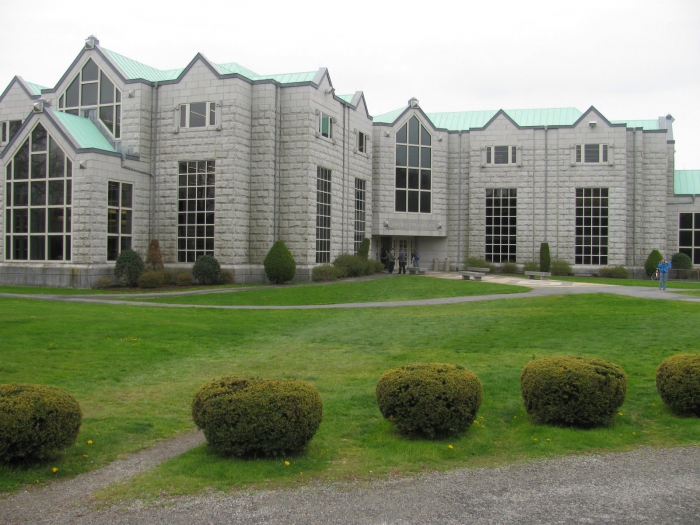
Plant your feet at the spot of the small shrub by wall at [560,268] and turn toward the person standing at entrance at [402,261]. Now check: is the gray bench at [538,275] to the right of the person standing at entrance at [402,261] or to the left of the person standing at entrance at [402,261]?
left

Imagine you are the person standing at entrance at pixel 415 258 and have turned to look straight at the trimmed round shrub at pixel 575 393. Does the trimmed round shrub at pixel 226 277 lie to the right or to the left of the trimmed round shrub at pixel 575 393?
right

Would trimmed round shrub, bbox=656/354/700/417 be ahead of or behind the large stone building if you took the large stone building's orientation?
ahead

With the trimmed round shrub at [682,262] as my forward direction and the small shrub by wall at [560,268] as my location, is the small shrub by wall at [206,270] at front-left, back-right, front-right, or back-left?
back-right

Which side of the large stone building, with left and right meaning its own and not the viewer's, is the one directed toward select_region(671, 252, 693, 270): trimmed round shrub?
left

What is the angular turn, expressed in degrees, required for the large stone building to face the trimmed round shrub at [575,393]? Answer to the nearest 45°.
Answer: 0° — it already faces it

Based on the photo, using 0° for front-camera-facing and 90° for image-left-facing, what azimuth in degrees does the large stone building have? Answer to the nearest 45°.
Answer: approximately 0°
